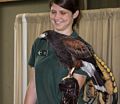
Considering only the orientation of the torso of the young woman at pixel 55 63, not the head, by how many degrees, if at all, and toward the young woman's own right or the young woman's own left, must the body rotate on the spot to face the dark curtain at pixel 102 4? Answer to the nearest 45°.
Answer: approximately 180°

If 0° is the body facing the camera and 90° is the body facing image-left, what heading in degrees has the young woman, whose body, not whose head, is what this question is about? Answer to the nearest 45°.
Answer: approximately 0°

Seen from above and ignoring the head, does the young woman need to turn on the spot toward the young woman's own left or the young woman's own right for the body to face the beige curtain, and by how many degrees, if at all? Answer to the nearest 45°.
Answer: approximately 180°
